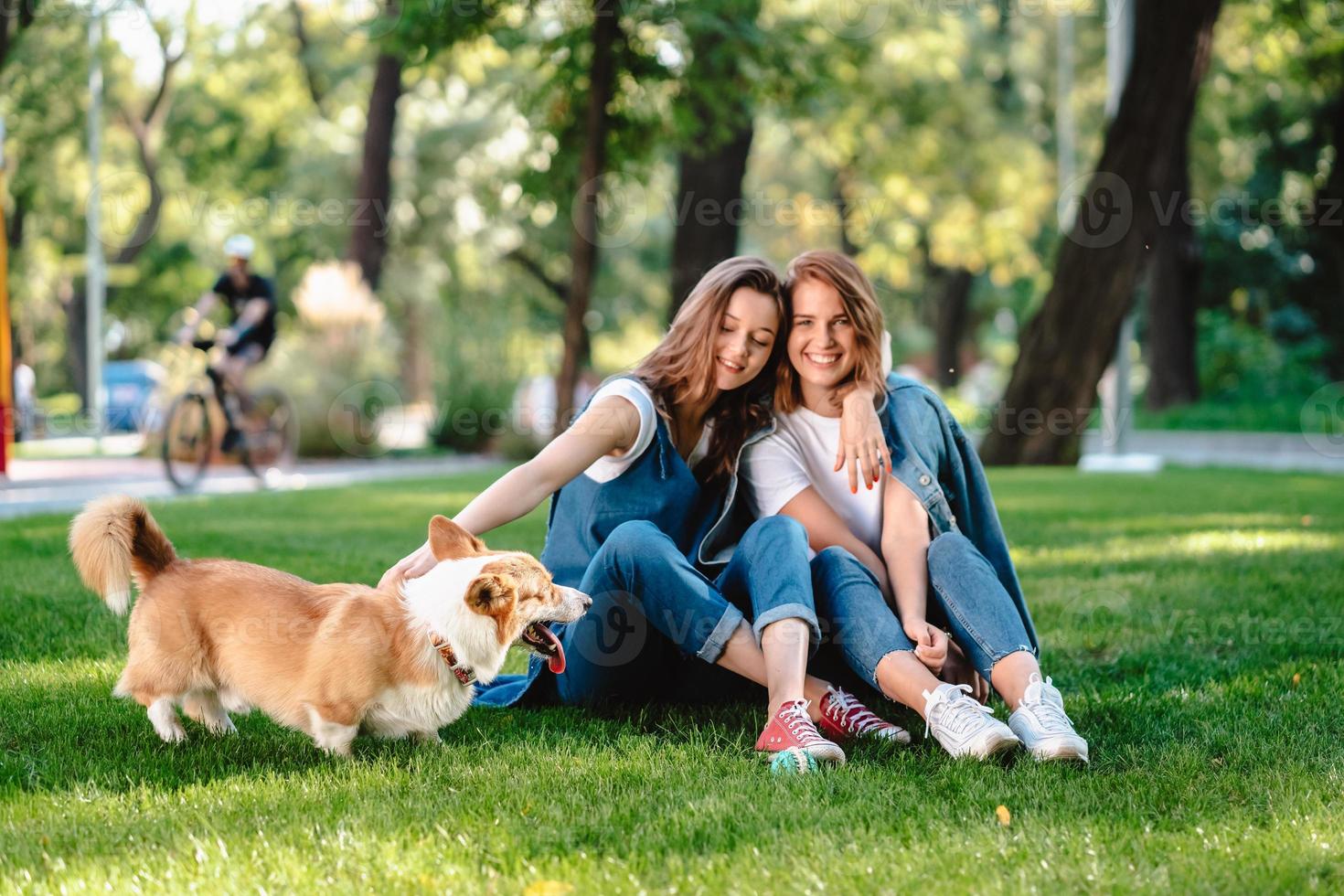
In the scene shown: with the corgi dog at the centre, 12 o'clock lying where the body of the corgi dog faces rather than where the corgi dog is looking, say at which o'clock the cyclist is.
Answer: The cyclist is roughly at 9 o'clock from the corgi dog.

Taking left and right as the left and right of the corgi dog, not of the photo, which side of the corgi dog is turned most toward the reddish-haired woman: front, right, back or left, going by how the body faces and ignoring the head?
front

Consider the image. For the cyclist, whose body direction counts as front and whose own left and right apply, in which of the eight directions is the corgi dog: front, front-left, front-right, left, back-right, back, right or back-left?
front-left

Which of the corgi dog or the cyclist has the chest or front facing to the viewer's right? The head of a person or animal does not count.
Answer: the corgi dog

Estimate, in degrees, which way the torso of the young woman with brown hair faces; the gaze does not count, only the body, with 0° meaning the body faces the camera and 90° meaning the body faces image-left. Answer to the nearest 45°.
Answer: approximately 315°

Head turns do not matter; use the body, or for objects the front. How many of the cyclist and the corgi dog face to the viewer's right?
1

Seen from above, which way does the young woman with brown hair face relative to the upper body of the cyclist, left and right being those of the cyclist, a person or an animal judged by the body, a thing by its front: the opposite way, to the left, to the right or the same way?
to the left

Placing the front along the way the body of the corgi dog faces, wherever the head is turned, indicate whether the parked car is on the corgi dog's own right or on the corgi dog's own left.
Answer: on the corgi dog's own left

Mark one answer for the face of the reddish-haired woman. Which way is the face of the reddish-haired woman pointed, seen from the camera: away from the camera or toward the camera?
toward the camera

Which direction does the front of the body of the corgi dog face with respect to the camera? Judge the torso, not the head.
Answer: to the viewer's right

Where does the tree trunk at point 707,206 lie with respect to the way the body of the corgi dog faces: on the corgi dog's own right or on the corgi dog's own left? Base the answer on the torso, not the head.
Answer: on the corgi dog's own left

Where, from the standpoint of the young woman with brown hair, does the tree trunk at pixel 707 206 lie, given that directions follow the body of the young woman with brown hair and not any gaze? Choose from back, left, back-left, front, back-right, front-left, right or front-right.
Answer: back-left
